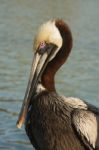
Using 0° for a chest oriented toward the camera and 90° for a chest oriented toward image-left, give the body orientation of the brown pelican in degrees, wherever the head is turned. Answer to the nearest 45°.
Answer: approximately 45°
